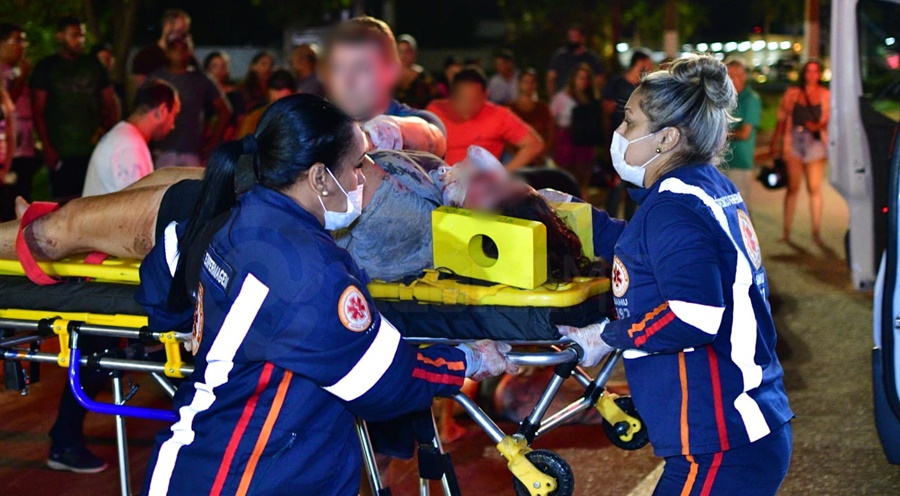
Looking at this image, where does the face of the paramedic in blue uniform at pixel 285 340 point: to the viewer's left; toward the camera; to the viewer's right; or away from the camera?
to the viewer's right

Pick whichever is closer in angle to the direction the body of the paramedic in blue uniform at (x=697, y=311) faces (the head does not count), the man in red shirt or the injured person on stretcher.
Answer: the injured person on stretcher

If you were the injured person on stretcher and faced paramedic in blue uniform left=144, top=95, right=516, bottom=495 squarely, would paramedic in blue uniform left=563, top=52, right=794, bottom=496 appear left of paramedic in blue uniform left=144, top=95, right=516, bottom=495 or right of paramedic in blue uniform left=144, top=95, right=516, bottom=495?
left

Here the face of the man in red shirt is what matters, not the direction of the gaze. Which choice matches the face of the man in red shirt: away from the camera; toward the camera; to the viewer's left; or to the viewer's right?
toward the camera

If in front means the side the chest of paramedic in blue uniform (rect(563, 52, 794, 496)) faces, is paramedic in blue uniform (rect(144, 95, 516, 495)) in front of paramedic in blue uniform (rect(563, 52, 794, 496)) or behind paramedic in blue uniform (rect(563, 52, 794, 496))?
in front

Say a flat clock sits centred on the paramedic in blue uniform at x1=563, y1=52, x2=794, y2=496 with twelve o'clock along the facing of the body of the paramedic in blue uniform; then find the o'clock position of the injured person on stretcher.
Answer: The injured person on stretcher is roughly at 1 o'clock from the paramedic in blue uniform.

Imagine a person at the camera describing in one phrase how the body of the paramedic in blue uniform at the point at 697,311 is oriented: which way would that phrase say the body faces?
to the viewer's left
